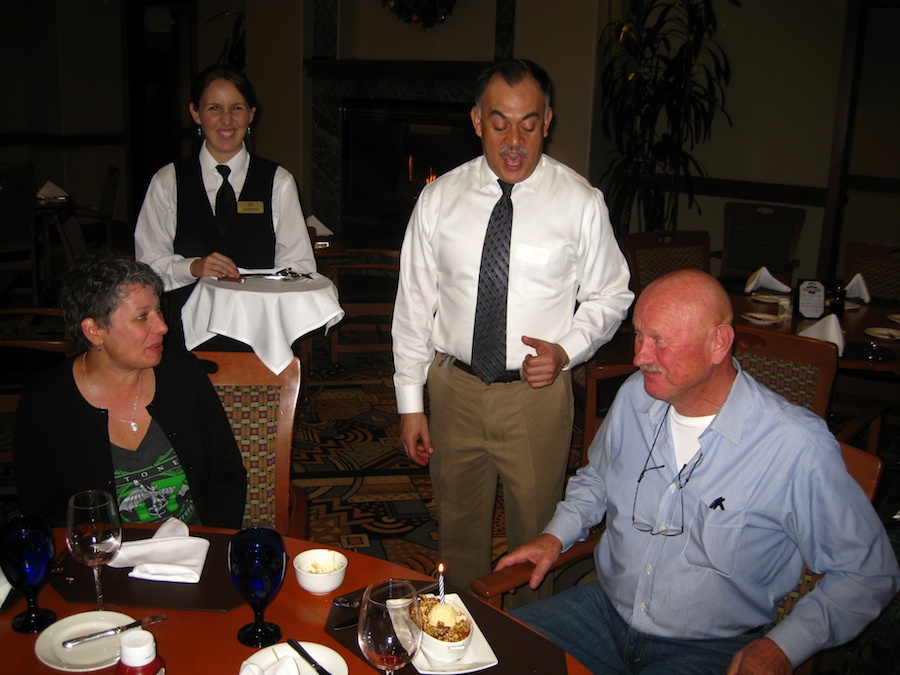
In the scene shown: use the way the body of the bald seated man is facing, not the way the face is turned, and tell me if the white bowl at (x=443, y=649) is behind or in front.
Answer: in front

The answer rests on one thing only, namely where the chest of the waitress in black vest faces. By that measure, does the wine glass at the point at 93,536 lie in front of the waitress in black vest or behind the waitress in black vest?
in front

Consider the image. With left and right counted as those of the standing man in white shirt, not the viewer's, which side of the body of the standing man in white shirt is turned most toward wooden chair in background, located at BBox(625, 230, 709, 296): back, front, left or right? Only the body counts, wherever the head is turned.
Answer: back

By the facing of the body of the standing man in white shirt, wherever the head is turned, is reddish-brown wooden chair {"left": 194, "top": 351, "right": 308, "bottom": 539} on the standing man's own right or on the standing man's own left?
on the standing man's own right

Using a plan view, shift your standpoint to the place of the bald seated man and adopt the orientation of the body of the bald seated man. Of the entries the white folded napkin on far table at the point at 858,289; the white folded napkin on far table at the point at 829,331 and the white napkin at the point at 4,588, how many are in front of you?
1

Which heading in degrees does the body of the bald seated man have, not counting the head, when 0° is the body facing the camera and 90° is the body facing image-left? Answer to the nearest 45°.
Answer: approximately 45°
